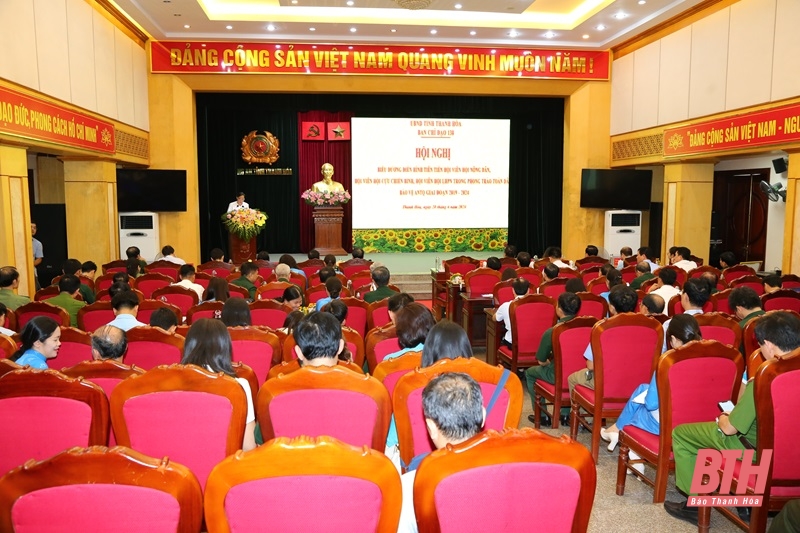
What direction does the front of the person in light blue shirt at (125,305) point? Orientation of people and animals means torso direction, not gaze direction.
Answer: away from the camera

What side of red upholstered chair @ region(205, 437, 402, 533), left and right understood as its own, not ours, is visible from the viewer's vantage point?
back

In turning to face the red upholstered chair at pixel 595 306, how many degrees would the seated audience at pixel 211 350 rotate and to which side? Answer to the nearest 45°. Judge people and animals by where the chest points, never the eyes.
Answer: approximately 45° to their right

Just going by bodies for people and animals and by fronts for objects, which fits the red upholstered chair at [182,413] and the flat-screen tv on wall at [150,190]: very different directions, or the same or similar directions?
very different directions

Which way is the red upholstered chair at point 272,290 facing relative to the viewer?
away from the camera

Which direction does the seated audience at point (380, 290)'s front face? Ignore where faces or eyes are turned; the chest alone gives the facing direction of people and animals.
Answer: away from the camera

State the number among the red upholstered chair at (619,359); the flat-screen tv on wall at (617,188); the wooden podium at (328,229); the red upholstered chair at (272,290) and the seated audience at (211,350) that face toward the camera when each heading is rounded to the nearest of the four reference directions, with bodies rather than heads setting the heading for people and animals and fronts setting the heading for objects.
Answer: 2

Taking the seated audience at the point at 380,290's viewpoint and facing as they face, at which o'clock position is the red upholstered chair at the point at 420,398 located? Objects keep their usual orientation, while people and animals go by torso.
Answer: The red upholstered chair is roughly at 6 o'clock from the seated audience.

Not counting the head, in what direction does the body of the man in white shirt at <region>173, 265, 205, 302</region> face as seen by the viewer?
away from the camera

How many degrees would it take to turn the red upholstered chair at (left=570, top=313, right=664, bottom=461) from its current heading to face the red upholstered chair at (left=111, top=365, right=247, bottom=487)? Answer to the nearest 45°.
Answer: approximately 90° to its left

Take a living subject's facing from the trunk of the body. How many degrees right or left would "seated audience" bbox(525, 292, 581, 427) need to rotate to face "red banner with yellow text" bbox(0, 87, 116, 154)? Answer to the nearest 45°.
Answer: approximately 45° to their left
